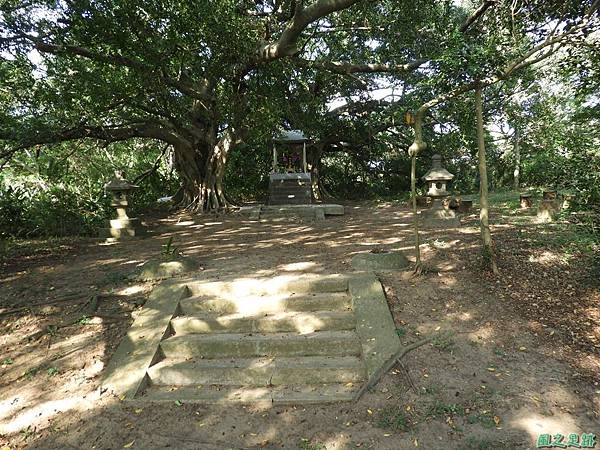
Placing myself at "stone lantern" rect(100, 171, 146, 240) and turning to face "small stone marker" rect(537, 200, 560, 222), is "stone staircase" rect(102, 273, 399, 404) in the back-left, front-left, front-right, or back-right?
front-right

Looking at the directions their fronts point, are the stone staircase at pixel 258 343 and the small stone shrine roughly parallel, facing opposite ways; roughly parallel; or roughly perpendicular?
roughly parallel

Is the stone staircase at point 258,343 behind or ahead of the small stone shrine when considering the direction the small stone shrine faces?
ahead

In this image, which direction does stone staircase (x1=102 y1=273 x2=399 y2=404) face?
toward the camera

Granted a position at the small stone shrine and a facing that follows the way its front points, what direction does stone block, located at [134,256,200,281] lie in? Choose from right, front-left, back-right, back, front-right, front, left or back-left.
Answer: front

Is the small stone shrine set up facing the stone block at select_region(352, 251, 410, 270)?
yes

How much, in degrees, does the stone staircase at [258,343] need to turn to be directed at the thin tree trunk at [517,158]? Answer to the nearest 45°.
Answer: approximately 135° to its left

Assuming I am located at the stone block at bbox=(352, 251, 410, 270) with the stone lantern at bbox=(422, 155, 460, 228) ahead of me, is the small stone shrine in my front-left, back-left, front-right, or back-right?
front-left

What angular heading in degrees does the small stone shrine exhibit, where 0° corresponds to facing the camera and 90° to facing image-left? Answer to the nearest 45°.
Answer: approximately 0°

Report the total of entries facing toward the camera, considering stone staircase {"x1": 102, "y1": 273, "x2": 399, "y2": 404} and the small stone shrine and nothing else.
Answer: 2

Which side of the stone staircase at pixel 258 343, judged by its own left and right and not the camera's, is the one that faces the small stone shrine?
back

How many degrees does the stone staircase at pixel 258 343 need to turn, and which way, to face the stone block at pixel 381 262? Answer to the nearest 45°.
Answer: approximately 135° to its left

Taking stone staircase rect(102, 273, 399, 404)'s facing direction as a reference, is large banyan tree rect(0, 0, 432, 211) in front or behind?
behind

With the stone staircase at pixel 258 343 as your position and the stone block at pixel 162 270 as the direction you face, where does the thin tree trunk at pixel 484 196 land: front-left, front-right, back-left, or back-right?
back-right
